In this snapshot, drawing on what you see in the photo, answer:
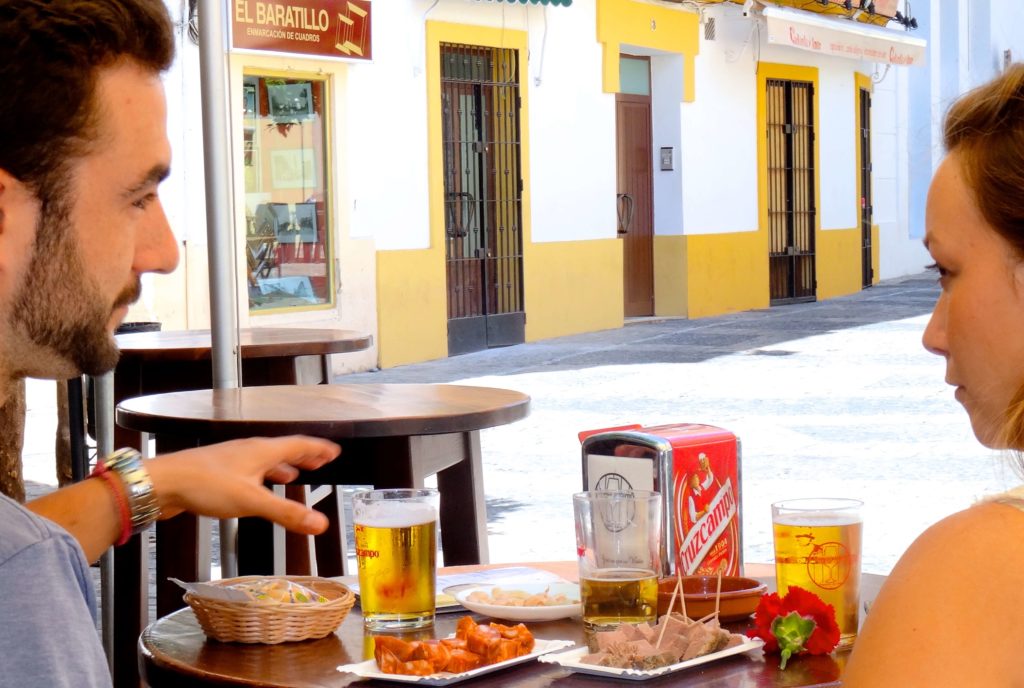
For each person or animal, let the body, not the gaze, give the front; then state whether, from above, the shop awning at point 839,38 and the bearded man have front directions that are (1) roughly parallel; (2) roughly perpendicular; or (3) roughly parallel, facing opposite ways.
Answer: roughly perpendicular

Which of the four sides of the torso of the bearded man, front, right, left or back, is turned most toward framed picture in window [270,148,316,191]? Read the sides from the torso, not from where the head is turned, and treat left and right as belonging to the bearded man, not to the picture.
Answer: left

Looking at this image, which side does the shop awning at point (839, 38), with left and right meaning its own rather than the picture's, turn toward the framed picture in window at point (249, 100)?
right

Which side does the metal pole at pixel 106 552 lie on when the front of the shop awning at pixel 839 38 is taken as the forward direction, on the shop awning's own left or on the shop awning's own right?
on the shop awning's own right

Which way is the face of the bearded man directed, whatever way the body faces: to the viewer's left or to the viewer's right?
to the viewer's right

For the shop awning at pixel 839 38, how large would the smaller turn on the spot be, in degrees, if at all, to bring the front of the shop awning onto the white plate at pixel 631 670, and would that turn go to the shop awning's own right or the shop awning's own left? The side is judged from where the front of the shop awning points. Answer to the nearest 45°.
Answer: approximately 45° to the shop awning's own right

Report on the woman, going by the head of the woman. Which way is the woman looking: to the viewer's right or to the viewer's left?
to the viewer's left

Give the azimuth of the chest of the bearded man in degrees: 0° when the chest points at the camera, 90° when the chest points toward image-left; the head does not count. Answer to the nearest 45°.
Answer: approximately 270°

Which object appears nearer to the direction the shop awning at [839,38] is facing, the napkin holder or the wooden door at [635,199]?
the napkin holder

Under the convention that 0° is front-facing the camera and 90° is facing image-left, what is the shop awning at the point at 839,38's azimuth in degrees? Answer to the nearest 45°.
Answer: approximately 315°

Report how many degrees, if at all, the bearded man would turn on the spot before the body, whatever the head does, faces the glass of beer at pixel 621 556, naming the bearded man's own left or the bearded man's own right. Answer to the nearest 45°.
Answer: approximately 45° to the bearded man's own left
